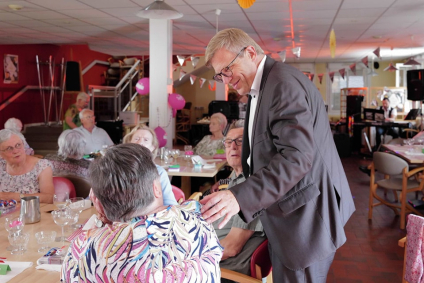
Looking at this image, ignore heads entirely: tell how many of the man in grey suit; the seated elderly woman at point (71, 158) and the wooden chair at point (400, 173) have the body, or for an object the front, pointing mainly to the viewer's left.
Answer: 1

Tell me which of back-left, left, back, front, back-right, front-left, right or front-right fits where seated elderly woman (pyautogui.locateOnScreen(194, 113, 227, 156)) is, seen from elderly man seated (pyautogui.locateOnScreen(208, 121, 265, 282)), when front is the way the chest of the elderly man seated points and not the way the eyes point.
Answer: back-right

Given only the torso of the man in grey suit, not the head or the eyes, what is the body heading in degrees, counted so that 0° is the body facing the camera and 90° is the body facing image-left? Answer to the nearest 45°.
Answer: approximately 90°

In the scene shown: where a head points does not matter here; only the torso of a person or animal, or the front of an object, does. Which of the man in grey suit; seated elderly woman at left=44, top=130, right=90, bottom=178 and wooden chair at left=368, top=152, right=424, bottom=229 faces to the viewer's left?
the man in grey suit

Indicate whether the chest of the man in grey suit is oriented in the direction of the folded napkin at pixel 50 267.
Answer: yes

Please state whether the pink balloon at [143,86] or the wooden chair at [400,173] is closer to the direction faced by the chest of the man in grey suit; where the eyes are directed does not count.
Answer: the pink balloon

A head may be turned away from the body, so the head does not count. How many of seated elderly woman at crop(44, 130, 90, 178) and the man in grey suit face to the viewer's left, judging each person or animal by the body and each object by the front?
1

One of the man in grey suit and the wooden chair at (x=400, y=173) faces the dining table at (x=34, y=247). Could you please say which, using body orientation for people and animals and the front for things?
the man in grey suit

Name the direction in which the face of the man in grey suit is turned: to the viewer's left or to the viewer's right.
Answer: to the viewer's left
